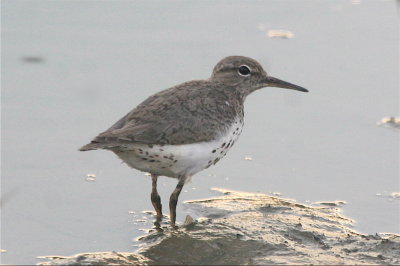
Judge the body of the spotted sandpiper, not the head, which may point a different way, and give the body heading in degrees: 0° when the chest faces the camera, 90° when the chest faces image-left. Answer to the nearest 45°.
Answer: approximately 270°
